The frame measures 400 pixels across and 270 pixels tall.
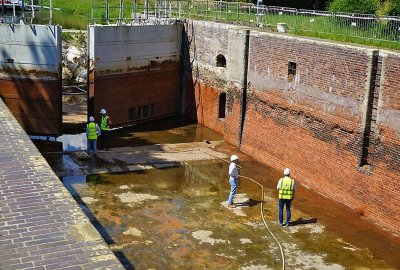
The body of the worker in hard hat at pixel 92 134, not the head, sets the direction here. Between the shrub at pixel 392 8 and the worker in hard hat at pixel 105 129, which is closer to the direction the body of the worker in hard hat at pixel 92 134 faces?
the worker in hard hat

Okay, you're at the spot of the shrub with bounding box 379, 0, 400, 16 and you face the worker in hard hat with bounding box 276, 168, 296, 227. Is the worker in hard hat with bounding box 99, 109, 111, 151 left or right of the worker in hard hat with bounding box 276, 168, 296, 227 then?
right

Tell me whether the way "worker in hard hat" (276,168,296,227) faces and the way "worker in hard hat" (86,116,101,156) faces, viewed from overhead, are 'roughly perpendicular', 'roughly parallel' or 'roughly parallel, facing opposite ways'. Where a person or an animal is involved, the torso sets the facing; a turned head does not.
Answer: roughly parallel
